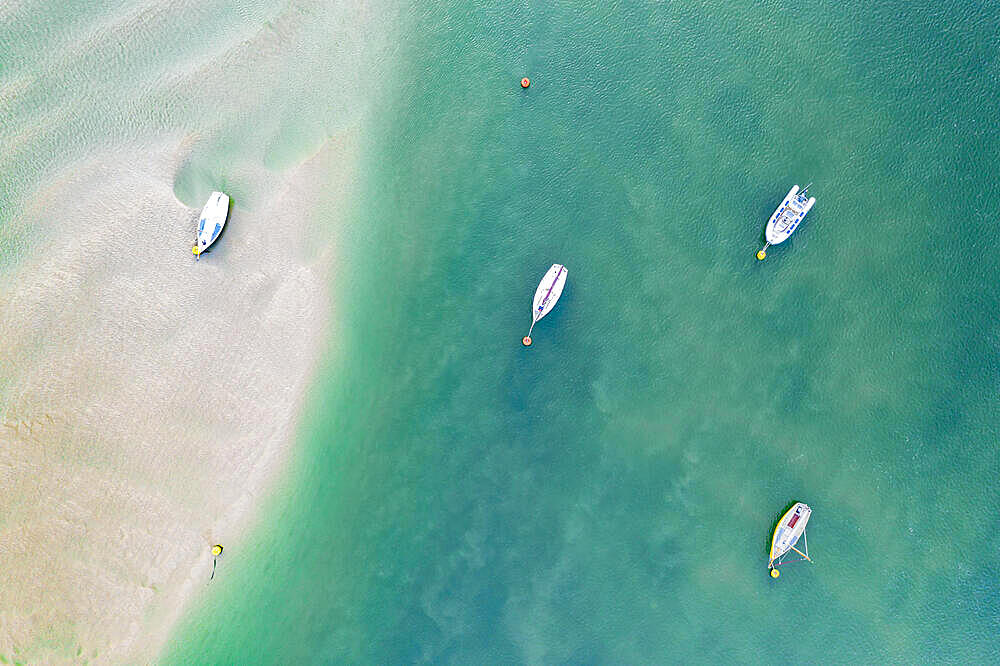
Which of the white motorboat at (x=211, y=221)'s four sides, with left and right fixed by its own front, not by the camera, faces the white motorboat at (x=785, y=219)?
left

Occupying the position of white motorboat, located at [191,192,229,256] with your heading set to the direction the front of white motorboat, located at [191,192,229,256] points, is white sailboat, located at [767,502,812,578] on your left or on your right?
on your left

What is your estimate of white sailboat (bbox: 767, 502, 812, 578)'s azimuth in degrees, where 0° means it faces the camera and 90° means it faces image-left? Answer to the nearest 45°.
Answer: approximately 45°

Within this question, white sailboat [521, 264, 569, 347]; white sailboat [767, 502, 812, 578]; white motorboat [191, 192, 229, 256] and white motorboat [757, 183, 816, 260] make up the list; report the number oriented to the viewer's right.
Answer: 0

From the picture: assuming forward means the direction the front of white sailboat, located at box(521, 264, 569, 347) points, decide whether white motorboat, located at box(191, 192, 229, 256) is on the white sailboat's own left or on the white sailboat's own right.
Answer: on the white sailboat's own right

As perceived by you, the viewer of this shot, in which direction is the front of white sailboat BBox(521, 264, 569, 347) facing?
facing the viewer and to the left of the viewer

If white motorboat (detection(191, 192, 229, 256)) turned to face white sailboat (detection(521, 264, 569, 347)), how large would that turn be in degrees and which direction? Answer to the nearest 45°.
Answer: approximately 90° to its left

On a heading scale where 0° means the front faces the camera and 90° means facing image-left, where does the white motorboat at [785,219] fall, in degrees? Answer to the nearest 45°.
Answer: approximately 45°

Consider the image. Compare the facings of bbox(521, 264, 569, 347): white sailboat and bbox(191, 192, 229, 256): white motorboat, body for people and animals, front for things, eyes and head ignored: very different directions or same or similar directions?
same or similar directions

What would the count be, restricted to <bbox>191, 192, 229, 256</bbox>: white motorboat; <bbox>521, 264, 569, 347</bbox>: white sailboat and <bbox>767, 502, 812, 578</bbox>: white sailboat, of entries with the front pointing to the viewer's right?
0

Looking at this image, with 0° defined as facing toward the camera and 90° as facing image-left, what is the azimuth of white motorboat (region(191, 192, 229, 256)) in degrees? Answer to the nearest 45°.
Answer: approximately 45°

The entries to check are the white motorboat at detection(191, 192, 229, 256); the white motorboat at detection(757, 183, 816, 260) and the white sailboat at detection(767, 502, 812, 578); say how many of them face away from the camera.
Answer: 0

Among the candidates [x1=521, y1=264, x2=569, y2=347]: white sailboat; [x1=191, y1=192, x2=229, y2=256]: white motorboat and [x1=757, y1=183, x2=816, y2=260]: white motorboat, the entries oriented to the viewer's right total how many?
0
